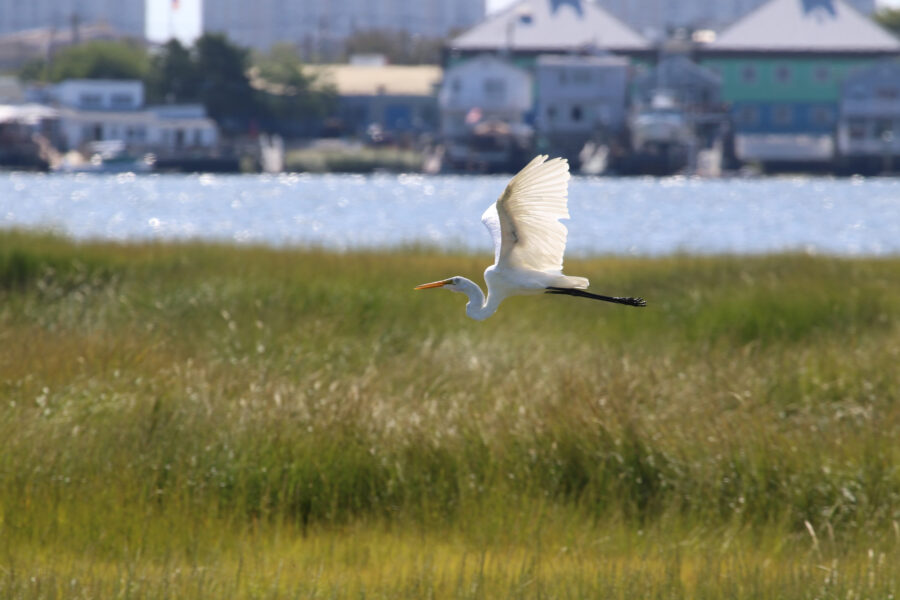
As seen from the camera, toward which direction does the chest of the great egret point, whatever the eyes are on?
to the viewer's left
